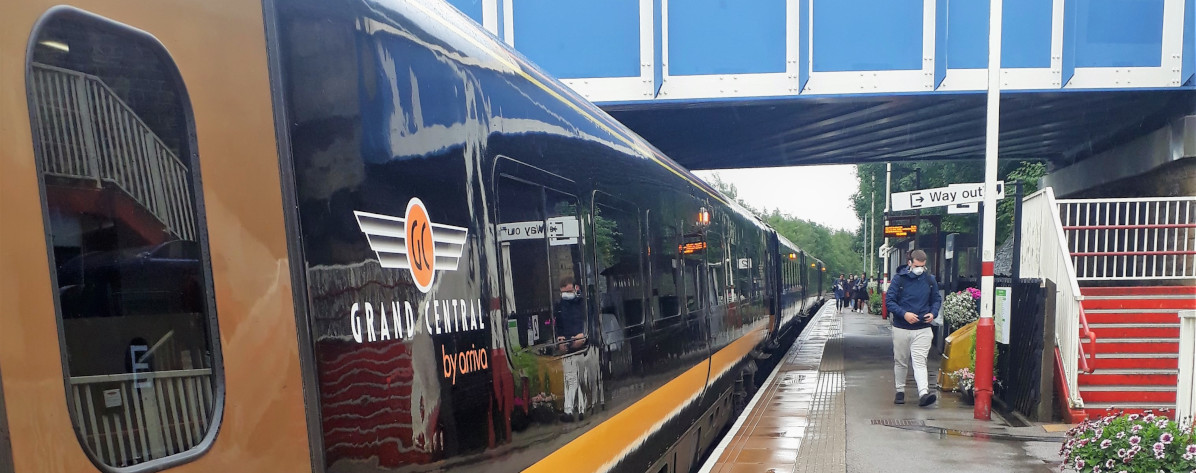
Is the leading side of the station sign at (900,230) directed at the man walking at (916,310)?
yes

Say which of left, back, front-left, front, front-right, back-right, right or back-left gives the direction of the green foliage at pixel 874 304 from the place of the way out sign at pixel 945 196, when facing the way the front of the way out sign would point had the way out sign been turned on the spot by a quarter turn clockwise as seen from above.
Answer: right

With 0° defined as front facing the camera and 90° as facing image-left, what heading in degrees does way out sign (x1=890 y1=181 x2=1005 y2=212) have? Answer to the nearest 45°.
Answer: approximately 0°
